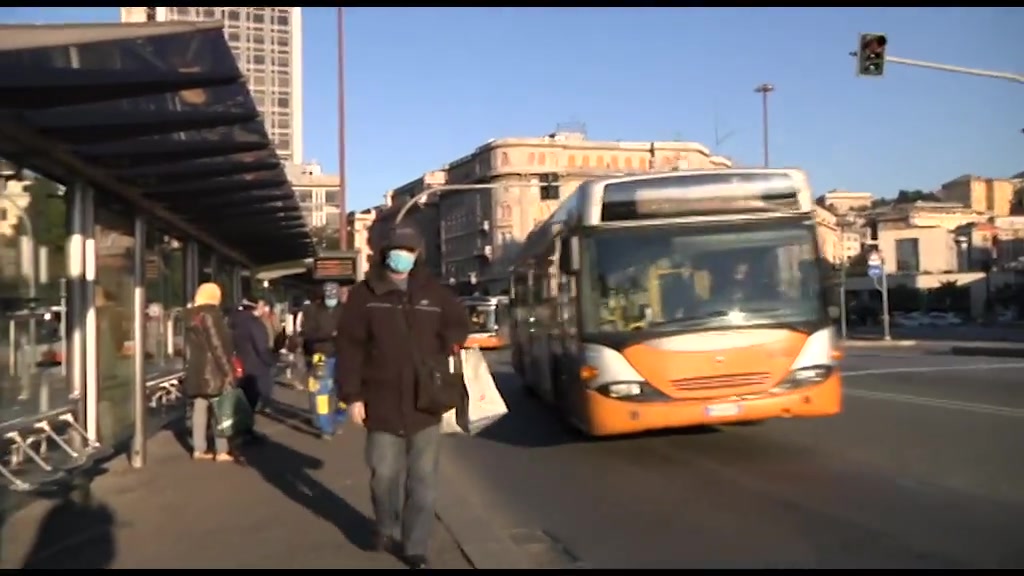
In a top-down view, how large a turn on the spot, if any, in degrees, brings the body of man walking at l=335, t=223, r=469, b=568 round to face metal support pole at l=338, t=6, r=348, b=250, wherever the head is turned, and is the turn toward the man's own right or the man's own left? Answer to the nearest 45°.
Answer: approximately 180°

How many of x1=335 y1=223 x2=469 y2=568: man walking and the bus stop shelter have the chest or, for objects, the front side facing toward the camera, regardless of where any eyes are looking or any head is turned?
1

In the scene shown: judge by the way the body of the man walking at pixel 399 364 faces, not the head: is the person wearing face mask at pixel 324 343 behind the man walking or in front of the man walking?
behind

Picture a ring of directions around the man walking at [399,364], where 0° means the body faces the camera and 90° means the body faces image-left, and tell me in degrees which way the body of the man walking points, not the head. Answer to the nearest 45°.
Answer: approximately 0°

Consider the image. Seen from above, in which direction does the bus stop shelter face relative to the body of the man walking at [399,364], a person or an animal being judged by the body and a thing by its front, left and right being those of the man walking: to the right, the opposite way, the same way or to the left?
to the left

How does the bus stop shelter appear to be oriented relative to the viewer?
to the viewer's right

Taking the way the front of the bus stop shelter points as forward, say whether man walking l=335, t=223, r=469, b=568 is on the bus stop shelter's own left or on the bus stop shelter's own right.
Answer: on the bus stop shelter's own right

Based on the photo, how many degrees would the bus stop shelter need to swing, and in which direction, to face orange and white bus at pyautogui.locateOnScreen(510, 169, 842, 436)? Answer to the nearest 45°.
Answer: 0° — it already faces it

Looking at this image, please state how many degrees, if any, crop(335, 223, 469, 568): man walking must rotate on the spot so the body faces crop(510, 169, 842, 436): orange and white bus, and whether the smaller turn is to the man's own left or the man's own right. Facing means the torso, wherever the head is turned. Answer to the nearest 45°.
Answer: approximately 135° to the man's own left
